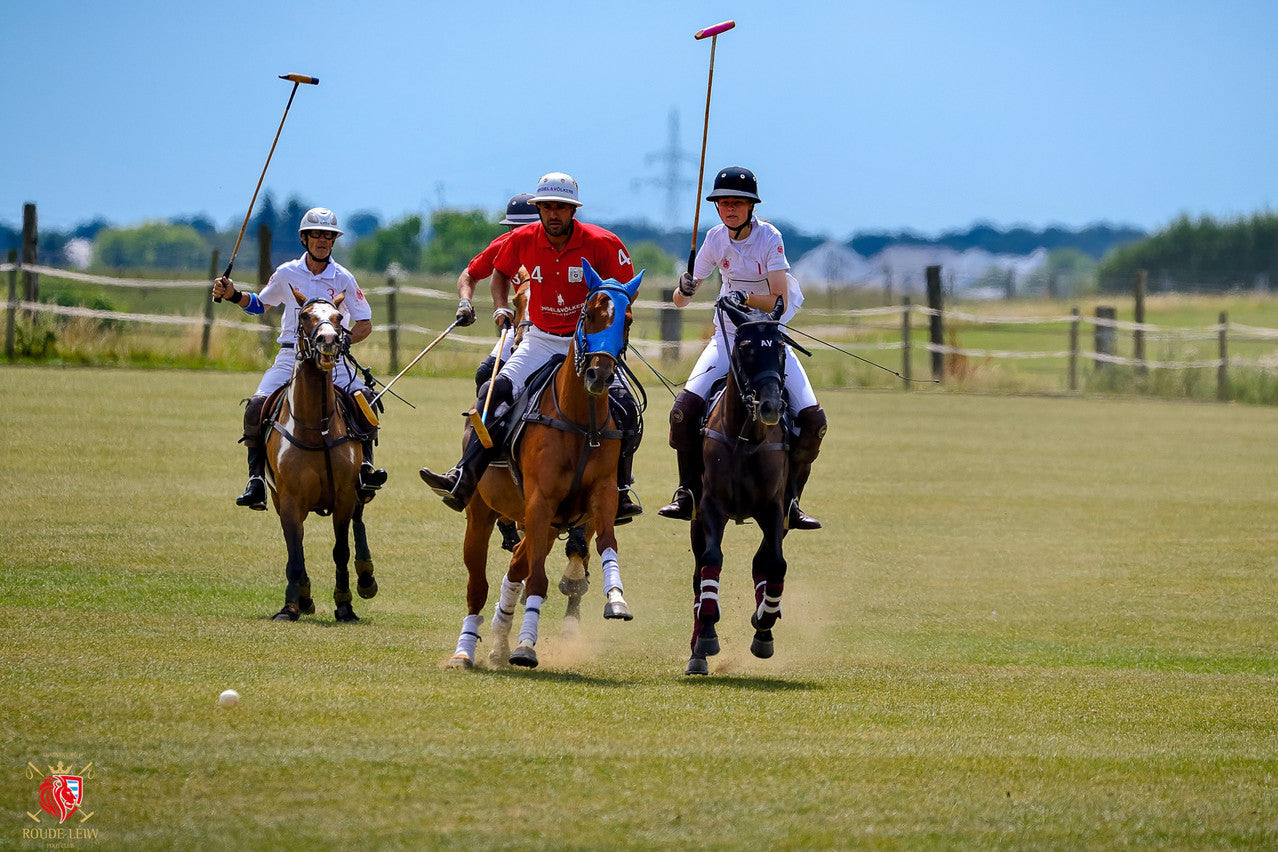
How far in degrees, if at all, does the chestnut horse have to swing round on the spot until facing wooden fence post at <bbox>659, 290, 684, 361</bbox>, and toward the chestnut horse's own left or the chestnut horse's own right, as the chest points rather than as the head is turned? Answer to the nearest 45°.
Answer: approximately 135° to the chestnut horse's own left

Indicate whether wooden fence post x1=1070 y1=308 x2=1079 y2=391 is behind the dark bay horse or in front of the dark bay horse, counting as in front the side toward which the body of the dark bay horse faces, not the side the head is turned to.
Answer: behind

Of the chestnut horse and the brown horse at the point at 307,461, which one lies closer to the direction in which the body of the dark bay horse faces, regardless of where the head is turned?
the chestnut horse

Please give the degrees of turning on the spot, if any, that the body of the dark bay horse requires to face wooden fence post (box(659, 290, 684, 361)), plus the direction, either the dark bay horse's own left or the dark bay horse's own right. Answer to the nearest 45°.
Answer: approximately 180°

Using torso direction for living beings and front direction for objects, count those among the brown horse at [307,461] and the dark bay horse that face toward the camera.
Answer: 2
